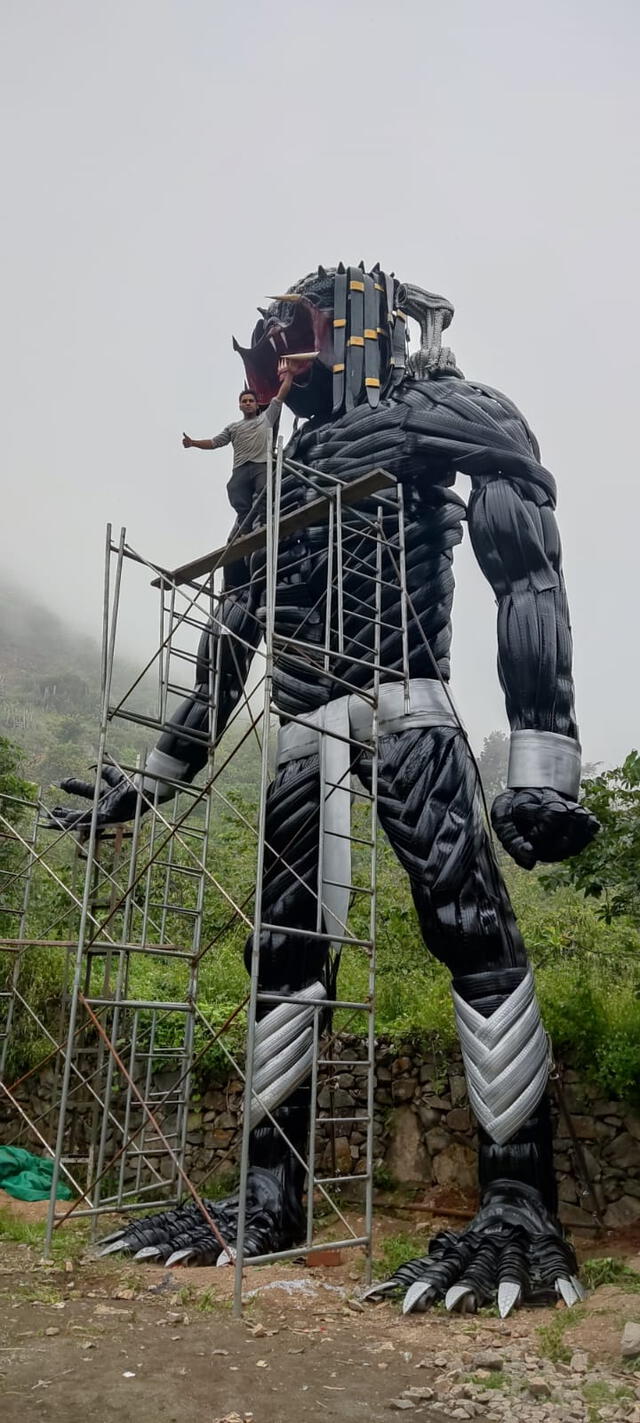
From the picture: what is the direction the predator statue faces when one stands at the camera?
facing the viewer and to the left of the viewer
